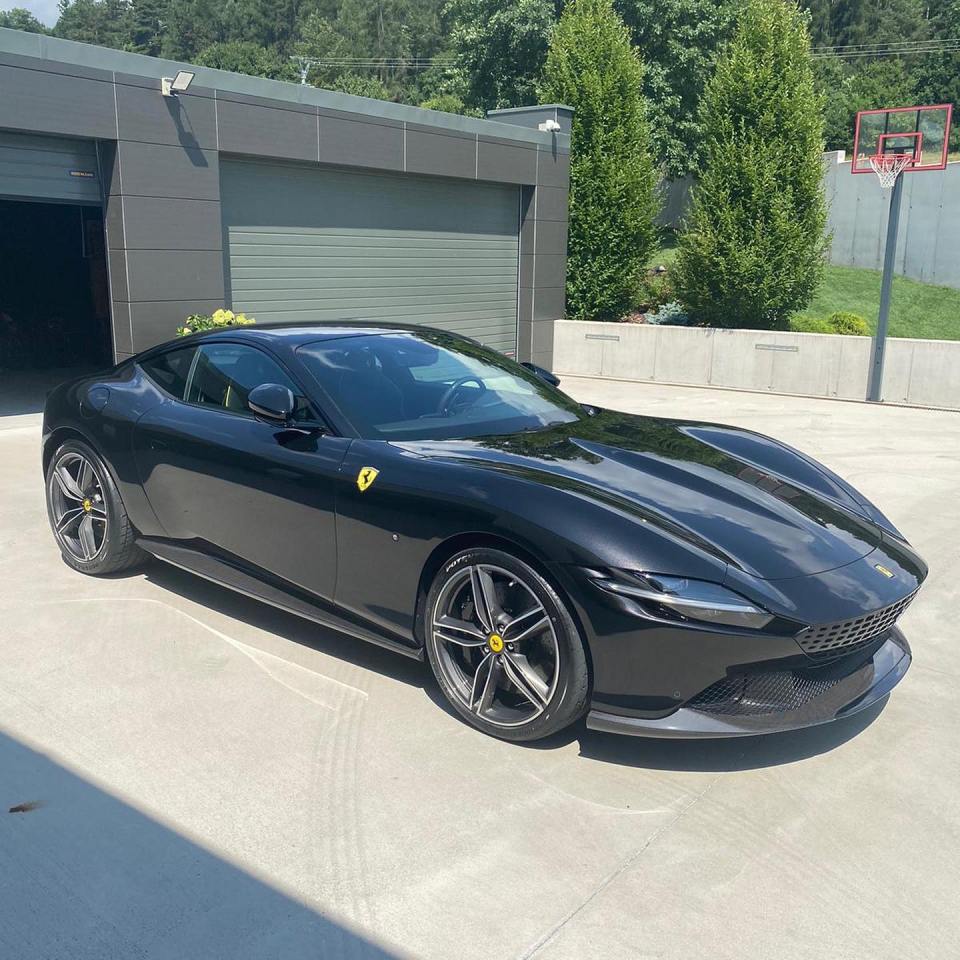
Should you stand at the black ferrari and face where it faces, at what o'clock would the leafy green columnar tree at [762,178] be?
The leafy green columnar tree is roughly at 8 o'clock from the black ferrari.

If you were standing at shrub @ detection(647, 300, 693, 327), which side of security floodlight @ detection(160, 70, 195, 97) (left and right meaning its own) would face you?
left

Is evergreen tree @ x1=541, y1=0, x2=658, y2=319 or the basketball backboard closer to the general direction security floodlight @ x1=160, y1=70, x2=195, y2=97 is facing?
the basketball backboard

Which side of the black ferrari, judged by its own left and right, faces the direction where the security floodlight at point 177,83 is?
back

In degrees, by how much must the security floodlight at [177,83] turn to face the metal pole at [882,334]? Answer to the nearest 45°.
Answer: approximately 45° to its left

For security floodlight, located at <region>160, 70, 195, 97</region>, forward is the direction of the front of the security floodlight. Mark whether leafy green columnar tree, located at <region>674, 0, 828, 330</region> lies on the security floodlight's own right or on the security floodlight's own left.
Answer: on the security floodlight's own left

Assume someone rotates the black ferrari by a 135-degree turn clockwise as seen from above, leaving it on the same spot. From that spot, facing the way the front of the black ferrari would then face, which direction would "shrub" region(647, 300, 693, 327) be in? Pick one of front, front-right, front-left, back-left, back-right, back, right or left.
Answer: right

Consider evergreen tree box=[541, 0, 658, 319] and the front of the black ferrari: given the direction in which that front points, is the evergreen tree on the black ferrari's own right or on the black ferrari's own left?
on the black ferrari's own left
